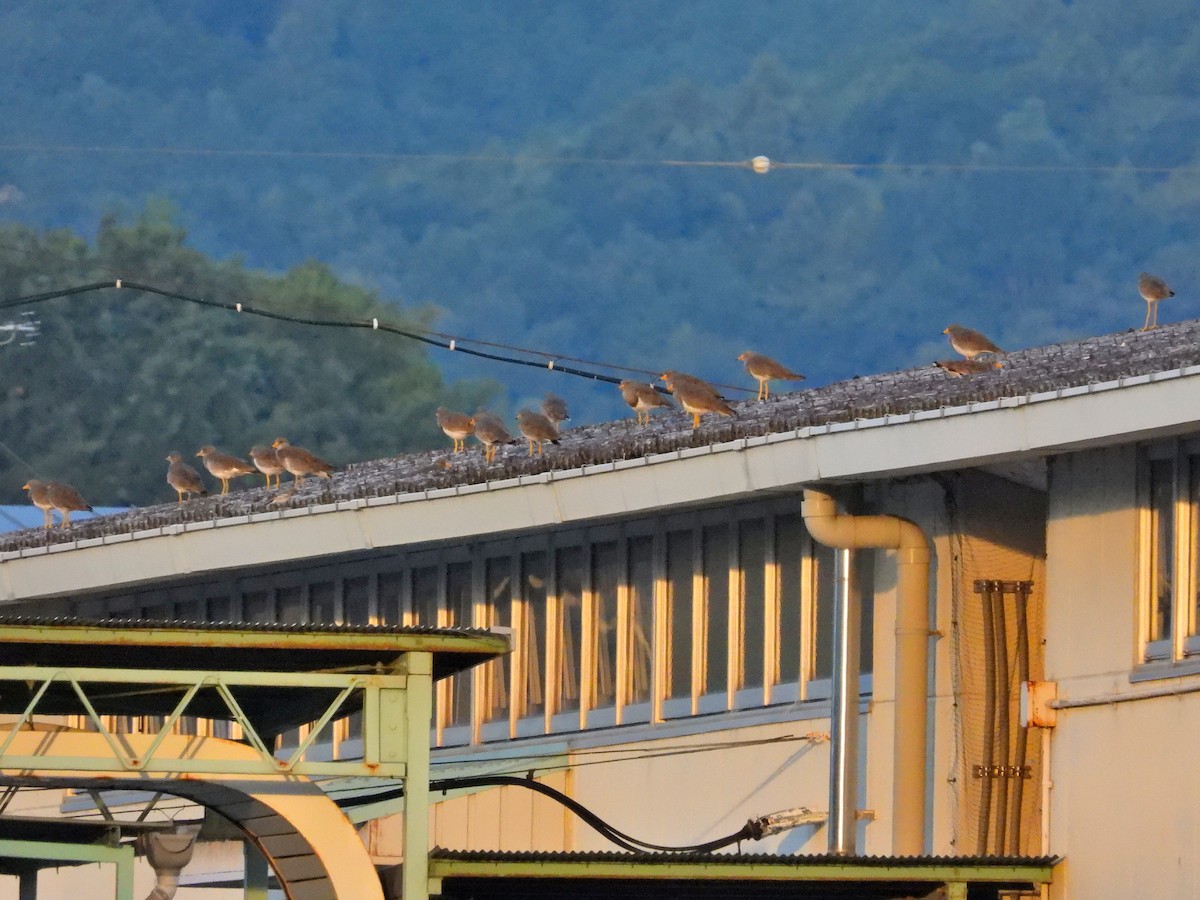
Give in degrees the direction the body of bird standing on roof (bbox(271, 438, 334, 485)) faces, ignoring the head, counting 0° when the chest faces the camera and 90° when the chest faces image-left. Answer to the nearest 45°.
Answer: approximately 90°

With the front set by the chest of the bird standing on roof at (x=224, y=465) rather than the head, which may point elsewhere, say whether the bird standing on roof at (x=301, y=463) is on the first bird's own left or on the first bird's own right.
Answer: on the first bird's own left

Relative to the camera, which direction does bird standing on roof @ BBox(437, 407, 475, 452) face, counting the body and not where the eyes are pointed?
to the viewer's left

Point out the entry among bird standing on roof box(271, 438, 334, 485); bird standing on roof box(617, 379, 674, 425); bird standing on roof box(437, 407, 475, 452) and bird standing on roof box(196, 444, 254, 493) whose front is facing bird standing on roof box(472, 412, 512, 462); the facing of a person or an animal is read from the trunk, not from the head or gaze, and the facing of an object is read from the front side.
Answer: bird standing on roof box(617, 379, 674, 425)

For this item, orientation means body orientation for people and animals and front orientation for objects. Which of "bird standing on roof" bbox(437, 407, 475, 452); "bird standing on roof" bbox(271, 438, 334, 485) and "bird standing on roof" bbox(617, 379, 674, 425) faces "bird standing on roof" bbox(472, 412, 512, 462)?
"bird standing on roof" bbox(617, 379, 674, 425)

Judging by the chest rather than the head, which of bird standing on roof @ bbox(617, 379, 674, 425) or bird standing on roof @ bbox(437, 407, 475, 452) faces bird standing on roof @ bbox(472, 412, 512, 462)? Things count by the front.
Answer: bird standing on roof @ bbox(617, 379, 674, 425)

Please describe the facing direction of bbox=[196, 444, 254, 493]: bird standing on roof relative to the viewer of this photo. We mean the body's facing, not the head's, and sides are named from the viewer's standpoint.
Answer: facing to the left of the viewer

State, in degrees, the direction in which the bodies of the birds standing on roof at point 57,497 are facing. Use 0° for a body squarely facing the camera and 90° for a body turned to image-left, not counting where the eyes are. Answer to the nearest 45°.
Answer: approximately 90°

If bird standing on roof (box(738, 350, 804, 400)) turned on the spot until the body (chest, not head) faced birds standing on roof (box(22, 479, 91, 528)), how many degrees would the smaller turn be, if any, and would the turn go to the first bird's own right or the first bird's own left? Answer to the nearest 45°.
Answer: approximately 45° to the first bird's own right
